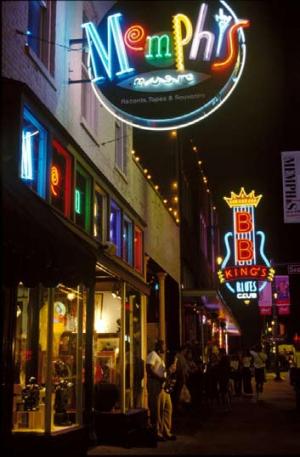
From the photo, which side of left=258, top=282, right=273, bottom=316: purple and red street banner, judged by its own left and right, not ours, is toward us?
front

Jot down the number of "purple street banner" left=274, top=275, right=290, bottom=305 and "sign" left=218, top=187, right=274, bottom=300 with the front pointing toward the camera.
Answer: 2

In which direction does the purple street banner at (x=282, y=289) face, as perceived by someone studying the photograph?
facing the viewer

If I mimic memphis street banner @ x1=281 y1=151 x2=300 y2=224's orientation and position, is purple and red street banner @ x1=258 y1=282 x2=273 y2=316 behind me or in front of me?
behind

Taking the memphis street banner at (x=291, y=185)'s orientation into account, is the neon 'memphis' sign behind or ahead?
ahead

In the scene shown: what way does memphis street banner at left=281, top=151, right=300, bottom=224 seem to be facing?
toward the camera

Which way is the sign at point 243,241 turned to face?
toward the camera

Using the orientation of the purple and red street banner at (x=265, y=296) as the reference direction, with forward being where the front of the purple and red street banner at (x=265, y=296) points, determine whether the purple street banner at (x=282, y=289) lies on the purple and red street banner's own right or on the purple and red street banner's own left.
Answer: on the purple and red street banner's own left

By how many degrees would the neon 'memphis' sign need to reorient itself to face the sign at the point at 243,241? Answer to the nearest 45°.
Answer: approximately 180°

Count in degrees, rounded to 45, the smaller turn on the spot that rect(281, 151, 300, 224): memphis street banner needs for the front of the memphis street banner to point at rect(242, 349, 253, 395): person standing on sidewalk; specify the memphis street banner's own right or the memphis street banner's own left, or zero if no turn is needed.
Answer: approximately 180°

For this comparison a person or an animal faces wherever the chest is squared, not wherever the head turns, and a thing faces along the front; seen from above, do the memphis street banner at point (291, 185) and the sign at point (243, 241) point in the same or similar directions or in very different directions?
same or similar directions

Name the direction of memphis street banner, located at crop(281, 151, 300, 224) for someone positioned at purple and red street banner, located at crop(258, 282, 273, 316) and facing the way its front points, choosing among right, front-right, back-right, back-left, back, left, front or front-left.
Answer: front

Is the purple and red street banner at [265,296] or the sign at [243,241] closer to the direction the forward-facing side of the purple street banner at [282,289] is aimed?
the sign

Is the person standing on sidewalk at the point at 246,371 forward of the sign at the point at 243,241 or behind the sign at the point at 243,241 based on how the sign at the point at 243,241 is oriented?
forward

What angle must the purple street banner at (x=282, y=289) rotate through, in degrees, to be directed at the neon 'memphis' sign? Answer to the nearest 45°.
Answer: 0° — it already faces it
